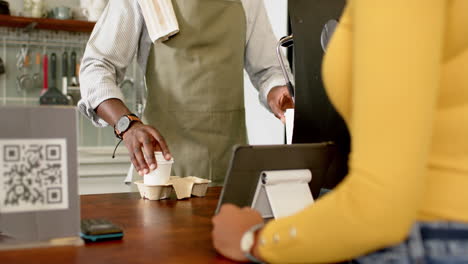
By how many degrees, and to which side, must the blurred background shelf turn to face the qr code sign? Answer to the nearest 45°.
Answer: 0° — it already faces it

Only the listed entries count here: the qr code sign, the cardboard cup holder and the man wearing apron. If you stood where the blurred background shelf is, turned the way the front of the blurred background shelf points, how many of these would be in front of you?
3

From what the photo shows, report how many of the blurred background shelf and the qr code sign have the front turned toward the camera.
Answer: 2

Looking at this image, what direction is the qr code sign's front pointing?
toward the camera

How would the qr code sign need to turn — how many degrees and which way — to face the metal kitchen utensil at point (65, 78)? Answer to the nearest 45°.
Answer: approximately 180°

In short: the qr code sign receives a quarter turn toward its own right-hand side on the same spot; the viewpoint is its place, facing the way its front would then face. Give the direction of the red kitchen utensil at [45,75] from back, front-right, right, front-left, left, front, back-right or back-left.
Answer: right

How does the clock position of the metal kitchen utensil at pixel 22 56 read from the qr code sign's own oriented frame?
The metal kitchen utensil is roughly at 6 o'clock from the qr code sign.

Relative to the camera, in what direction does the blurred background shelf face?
facing the viewer

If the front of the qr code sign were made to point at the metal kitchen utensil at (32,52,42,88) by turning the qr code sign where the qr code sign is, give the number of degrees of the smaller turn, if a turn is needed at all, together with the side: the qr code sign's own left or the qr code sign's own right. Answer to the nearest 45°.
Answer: approximately 180°

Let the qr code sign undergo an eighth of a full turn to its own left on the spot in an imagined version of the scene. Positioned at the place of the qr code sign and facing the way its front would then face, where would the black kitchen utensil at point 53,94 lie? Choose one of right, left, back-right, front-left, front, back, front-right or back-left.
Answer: back-left

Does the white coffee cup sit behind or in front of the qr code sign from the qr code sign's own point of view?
behind

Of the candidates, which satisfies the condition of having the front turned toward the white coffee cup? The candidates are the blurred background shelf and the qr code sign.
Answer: the blurred background shelf

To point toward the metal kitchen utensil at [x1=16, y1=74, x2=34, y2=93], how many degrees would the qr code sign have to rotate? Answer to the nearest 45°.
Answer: approximately 180°

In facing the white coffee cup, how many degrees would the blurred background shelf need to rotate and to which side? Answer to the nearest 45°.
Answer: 0° — it already faces it

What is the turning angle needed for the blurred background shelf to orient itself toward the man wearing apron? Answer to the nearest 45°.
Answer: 0° — it already faces them

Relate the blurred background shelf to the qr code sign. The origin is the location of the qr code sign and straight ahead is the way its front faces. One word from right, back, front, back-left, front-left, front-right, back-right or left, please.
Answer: back

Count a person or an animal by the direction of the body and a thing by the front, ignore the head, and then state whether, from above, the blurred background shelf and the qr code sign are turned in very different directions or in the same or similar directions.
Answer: same or similar directions
